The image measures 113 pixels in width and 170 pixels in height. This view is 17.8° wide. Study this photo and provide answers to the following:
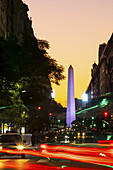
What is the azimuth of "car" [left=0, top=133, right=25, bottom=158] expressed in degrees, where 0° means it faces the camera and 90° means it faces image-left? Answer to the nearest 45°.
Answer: approximately 0°

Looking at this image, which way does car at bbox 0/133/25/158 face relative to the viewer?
toward the camera
